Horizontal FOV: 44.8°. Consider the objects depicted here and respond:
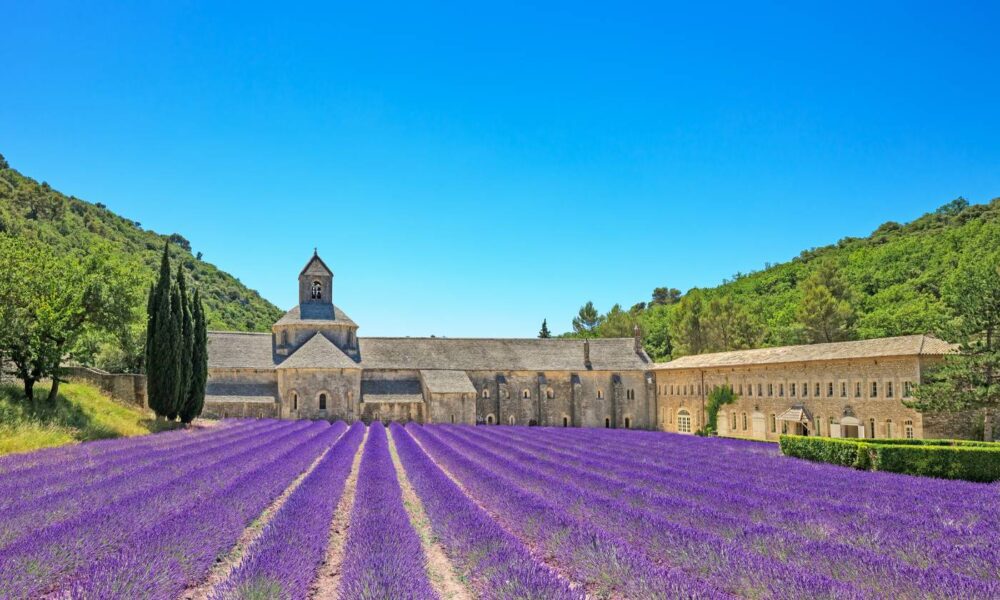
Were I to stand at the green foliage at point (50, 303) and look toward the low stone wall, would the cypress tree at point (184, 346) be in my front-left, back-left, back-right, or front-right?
front-right

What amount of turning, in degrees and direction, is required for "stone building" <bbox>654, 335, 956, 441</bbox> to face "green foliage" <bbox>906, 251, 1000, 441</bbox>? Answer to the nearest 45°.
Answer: approximately 90° to its left

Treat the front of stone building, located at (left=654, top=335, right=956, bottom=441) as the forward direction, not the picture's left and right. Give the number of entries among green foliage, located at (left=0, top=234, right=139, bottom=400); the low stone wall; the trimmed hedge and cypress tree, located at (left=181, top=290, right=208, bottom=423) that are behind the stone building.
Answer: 0

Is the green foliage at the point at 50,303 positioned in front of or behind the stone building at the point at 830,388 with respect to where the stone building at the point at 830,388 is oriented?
in front

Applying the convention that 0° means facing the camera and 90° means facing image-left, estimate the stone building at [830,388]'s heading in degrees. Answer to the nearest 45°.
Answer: approximately 45°

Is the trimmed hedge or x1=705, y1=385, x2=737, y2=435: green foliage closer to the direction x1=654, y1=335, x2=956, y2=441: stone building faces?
the trimmed hedge
